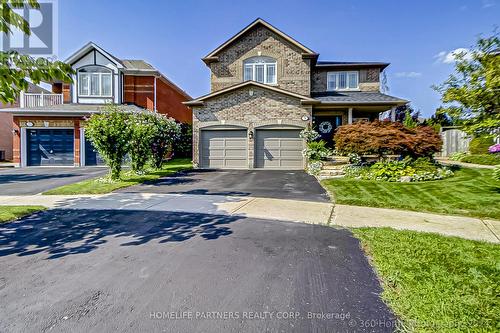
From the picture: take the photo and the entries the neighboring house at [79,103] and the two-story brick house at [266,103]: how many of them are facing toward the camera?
2

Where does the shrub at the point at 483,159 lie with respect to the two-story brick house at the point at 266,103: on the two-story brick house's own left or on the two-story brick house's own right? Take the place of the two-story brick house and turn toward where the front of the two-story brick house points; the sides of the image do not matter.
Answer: on the two-story brick house's own left

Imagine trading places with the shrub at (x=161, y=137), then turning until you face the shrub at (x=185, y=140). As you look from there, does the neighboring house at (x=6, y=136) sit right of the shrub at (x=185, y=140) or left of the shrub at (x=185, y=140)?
left

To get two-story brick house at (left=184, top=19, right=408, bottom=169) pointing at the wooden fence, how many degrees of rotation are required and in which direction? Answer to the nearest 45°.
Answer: approximately 90° to its left

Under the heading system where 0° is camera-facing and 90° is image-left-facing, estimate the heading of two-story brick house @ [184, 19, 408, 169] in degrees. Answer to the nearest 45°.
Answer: approximately 0°

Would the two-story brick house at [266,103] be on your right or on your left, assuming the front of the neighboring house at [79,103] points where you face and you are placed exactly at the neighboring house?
on your left
